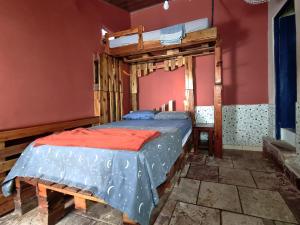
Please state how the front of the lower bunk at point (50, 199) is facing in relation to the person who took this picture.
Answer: facing the viewer and to the left of the viewer
